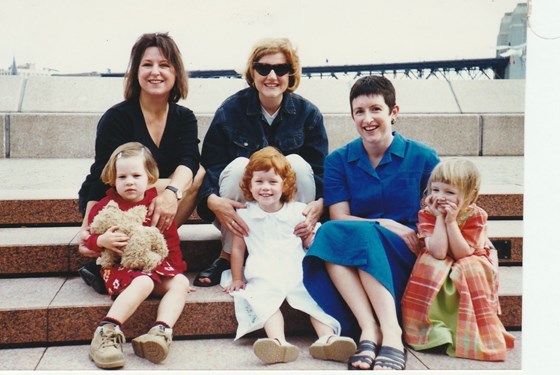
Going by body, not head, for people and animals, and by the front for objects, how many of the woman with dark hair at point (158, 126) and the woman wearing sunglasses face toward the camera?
2

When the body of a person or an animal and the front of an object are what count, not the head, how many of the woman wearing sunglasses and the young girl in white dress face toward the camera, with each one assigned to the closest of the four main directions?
2

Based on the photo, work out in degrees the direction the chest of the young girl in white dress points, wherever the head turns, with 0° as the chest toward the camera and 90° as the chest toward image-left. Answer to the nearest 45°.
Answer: approximately 0°

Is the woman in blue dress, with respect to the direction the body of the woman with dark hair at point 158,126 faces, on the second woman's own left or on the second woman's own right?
on the second woman's own left

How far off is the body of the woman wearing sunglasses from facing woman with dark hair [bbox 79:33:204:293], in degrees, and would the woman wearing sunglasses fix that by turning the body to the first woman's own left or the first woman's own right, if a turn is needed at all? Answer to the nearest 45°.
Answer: approximately 90° to the first woman's own right

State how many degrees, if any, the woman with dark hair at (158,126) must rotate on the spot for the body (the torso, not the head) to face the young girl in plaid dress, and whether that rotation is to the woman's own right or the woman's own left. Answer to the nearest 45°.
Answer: approximately 45° to the woman's own left

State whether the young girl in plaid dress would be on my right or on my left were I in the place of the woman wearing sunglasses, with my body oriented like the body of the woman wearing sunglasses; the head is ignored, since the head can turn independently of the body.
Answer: on my left
